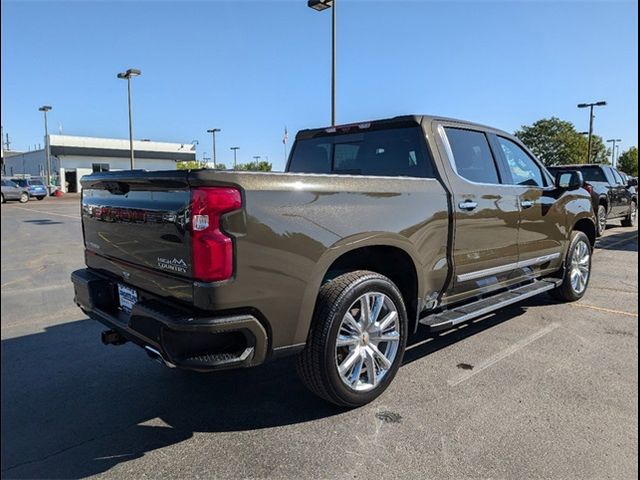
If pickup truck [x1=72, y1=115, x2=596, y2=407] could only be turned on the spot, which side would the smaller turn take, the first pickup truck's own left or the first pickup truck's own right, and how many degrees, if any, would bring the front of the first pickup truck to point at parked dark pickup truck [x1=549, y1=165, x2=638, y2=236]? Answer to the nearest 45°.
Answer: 0° — it already faces it

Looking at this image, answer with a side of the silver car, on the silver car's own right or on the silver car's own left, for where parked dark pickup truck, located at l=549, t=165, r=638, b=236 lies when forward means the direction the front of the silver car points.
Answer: on the silver car's own right

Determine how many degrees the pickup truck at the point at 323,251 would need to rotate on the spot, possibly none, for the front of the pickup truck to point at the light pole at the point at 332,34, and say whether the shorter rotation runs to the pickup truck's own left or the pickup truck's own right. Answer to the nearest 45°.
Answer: approximately 45° to the pickup truck's own left
